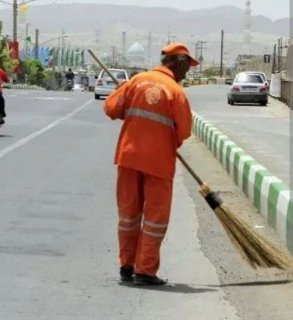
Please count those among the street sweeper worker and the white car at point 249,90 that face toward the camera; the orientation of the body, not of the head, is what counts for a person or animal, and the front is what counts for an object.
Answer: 0

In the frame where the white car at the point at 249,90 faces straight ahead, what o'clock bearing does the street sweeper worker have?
The street sweeper worker is roughly at 6 o'clock from the white car.

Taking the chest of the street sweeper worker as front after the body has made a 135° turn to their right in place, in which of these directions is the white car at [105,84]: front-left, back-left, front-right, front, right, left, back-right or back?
back

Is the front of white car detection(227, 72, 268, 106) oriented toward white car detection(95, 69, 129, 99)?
no

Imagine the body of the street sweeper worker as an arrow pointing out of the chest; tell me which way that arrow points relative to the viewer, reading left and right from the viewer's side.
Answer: facing away from the viewer and to the right of the viewer

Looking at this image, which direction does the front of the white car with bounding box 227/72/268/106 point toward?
away from the camera
